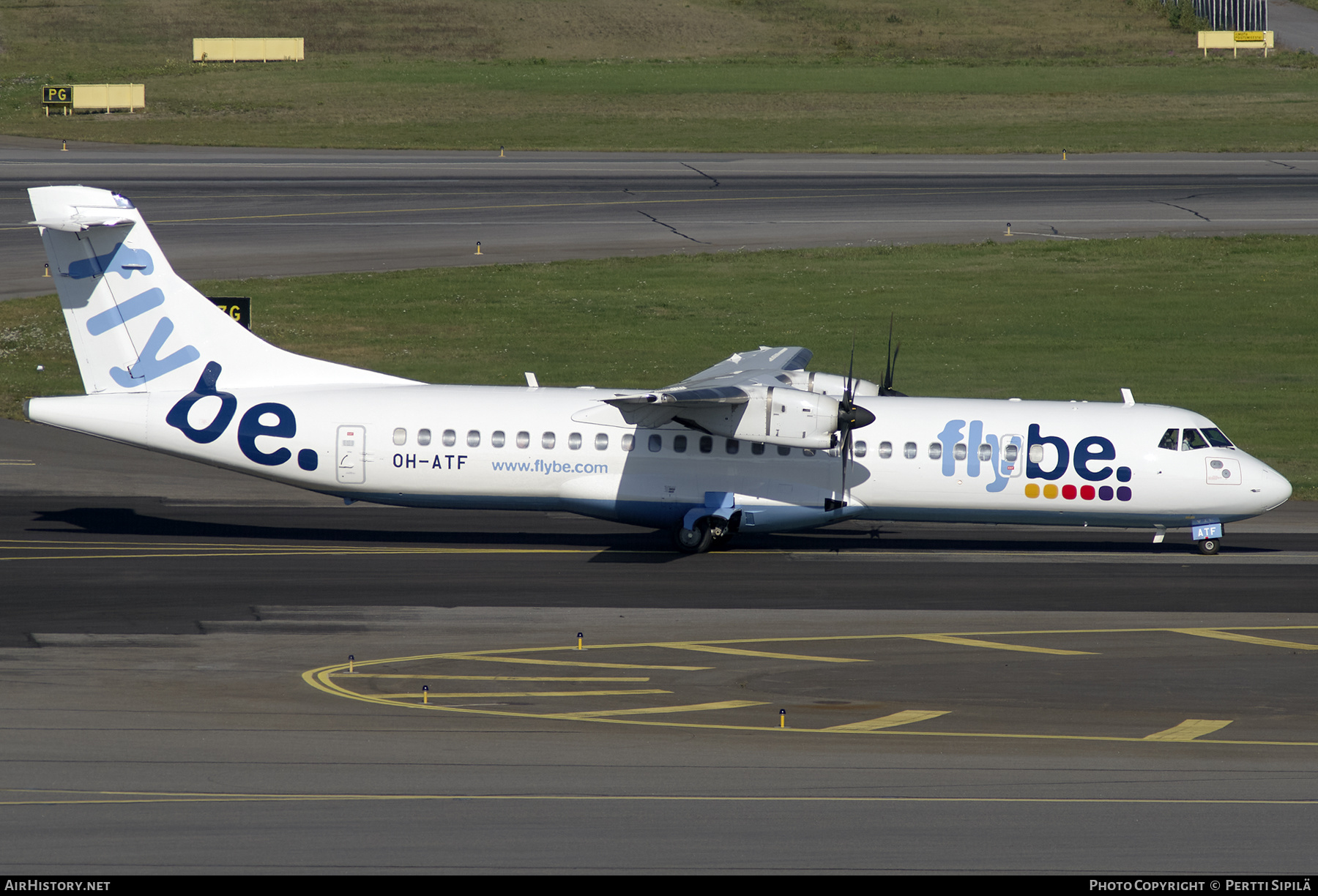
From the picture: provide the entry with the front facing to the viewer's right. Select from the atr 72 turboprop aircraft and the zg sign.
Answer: the atr 72 turboprop aircraft

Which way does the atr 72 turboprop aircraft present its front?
to the viewer's right

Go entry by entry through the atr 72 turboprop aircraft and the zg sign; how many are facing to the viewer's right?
1

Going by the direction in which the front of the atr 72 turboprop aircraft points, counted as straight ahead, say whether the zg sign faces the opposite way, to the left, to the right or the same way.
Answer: to the right

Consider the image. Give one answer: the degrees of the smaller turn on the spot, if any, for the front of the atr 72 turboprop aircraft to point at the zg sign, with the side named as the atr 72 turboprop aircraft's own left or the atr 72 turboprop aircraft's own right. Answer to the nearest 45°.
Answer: approximately 135° to the atr 72 turboprop aircraft's own left

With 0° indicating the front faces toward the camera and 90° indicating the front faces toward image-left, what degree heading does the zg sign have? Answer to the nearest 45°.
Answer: approximately 0°

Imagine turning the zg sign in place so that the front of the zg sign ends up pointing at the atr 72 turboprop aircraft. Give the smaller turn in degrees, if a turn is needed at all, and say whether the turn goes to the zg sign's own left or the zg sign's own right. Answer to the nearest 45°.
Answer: approximately 45° to the zg sign's own left
